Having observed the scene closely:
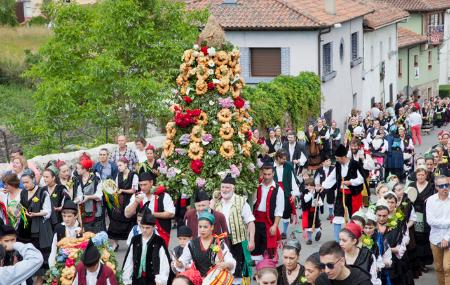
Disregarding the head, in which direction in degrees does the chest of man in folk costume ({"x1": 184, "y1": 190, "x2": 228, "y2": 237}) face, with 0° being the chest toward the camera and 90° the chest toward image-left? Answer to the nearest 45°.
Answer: approximately 0°

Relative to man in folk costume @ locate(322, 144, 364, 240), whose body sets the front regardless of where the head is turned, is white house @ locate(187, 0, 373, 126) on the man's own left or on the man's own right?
on the man's own right

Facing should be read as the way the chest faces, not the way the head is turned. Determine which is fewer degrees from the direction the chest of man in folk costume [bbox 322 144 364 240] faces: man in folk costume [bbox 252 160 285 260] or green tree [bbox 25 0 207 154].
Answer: the man in folk costume

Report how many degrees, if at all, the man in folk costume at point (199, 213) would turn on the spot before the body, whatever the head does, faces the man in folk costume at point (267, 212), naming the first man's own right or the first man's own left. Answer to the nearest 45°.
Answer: approximately 135° to the first man's own left

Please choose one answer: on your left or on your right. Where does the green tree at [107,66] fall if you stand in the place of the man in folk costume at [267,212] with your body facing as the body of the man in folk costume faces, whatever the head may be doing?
on your right

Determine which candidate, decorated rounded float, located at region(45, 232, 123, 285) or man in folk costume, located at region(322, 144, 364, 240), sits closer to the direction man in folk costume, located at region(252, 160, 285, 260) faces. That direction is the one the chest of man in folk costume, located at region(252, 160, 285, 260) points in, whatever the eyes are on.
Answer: the decorated rounded float

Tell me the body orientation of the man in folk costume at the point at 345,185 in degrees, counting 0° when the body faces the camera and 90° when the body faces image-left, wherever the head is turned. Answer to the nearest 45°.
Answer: approximately 45°

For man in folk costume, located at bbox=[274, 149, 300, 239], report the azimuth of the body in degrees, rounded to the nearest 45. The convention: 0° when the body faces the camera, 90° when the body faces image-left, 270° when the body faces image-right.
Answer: approximately 45°

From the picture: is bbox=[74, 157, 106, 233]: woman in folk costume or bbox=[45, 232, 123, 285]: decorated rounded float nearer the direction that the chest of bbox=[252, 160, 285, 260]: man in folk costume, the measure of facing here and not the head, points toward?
the decorated rounded float
